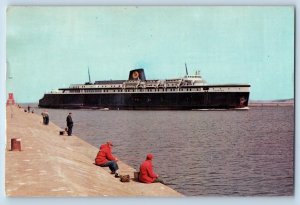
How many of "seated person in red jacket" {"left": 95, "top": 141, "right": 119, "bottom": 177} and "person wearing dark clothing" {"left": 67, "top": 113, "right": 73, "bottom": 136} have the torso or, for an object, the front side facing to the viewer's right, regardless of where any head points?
2

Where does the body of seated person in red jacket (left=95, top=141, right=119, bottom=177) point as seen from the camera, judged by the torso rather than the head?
to the viewer's right

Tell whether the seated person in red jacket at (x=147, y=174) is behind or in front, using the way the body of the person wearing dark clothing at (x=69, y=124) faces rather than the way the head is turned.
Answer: in front

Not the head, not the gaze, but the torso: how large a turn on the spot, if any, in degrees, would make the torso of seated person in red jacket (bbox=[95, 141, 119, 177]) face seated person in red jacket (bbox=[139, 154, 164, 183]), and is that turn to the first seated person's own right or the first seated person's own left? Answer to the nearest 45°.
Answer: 0° — they already face them

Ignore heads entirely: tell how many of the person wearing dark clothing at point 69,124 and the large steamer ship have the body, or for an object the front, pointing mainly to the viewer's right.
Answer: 2

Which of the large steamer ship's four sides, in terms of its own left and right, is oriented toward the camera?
right

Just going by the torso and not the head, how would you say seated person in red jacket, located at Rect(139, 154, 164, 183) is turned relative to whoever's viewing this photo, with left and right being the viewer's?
facing away from the viewer and to the right of the viewer

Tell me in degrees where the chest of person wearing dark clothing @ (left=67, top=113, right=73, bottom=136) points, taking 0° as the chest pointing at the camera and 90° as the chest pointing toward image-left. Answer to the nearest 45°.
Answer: approximately 270°
